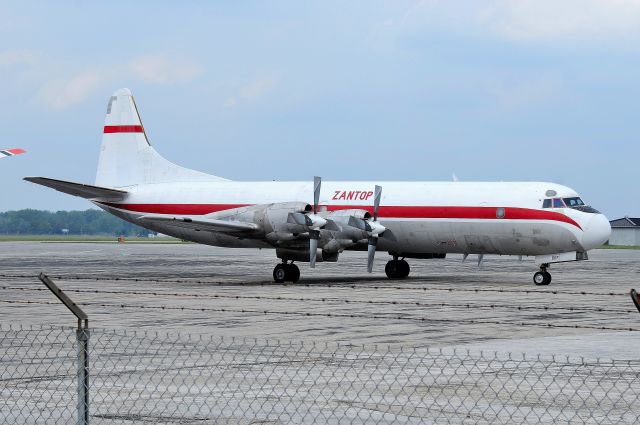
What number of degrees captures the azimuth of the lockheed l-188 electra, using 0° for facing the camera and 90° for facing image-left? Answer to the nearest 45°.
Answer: approximately 315°
